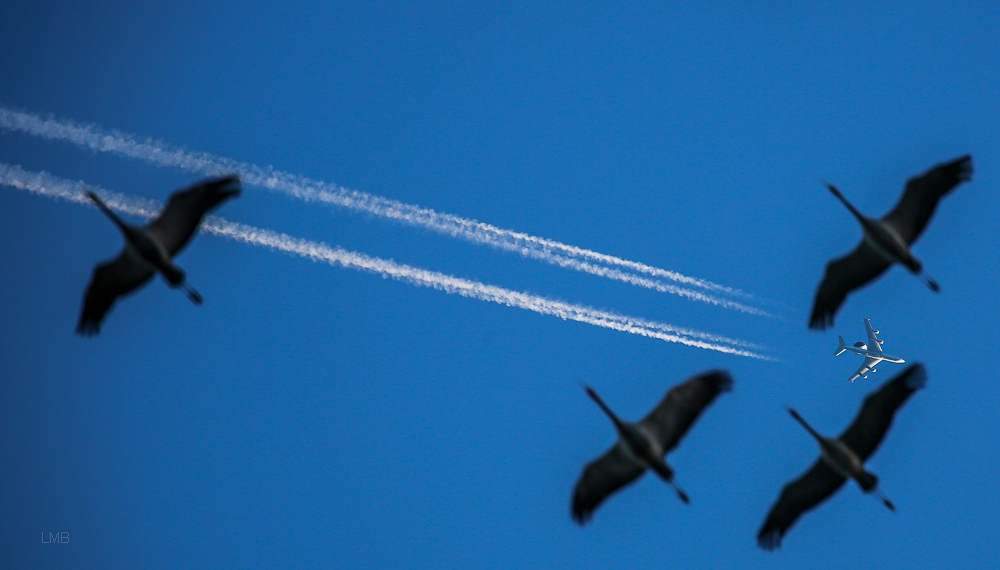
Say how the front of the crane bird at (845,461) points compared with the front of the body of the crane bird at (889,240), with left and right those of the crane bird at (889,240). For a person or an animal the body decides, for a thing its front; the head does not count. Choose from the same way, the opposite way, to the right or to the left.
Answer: the same way

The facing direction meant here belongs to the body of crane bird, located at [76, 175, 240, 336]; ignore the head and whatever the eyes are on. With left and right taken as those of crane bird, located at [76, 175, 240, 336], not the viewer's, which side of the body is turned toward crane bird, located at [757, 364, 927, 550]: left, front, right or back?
back

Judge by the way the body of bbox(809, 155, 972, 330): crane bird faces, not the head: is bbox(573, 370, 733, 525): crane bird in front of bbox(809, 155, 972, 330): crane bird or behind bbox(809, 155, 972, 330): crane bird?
in front

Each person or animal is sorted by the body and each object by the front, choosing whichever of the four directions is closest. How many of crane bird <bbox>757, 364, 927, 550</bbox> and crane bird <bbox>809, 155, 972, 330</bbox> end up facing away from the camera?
0

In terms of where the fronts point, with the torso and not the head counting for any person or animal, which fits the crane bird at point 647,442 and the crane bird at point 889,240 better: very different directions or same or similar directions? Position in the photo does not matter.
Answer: same or similar directions

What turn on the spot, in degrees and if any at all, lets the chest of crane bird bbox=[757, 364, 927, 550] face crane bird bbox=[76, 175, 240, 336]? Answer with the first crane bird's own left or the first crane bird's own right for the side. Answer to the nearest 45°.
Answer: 0° — it already faces it

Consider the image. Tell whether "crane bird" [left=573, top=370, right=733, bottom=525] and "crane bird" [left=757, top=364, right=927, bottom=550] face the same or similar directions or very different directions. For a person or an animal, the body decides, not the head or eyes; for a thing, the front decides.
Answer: same or similar directions

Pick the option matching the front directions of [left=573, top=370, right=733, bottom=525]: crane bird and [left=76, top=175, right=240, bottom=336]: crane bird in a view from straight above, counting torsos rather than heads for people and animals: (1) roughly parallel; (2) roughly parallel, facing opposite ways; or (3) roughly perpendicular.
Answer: roughly parallel

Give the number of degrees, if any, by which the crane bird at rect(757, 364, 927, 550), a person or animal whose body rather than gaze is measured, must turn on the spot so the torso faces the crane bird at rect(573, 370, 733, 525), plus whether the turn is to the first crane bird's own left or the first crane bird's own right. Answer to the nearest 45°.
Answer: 0° — it already faces it
